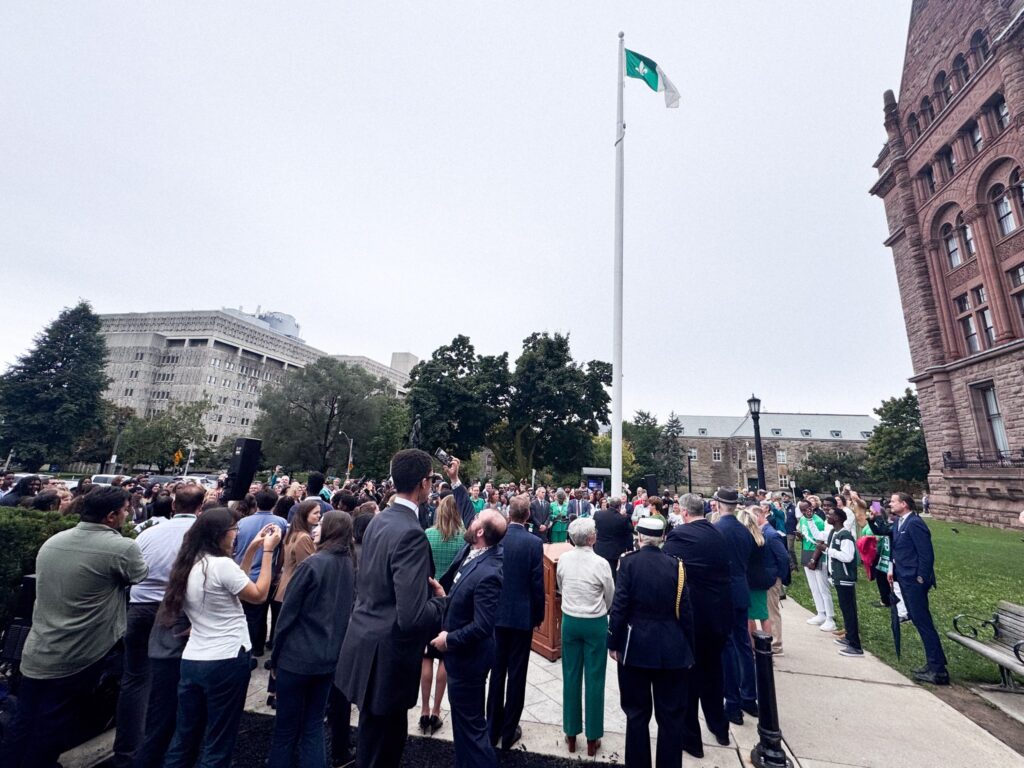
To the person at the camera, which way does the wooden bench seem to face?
facing the viewer and to the left of the viewer

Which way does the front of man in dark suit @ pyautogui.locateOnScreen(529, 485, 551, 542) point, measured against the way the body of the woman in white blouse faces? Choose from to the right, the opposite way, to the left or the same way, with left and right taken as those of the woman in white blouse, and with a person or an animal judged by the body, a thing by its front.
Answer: the opposite way

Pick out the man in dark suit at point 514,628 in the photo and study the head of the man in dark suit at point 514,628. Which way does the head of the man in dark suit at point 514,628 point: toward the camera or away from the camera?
away from the camera

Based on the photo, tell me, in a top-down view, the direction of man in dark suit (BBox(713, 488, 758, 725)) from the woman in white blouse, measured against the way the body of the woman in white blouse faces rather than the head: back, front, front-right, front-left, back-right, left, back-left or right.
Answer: front-right

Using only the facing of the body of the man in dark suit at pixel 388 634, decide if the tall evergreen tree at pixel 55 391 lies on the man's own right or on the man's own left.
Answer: on the man's own left

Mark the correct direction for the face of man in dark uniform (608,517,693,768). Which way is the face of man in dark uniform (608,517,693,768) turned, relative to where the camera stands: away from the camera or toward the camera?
away from the camera

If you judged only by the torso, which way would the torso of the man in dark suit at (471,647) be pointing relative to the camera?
to the viewer's left

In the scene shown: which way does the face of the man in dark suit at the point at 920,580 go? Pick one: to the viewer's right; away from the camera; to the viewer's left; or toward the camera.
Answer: to the viewer's left

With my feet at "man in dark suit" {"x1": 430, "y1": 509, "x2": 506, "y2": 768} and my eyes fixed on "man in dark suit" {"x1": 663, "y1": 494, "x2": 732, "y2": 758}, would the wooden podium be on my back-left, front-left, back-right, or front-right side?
front-left

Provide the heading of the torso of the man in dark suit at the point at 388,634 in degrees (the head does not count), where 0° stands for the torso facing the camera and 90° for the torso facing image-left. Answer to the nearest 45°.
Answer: approximately 225°

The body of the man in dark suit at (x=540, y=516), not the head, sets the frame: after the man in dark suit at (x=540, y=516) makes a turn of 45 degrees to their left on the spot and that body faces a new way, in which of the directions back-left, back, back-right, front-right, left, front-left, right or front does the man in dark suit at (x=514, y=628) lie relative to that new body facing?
front-right

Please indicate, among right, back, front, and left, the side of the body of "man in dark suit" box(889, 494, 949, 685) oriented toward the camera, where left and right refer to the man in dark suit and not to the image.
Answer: left

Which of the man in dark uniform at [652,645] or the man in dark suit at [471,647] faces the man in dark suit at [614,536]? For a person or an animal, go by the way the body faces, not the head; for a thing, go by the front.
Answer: the man in dark uniform at [652,645]

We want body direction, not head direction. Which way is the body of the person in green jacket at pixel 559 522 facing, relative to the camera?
toward the camera

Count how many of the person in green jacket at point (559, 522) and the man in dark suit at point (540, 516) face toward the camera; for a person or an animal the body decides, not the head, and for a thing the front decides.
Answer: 2

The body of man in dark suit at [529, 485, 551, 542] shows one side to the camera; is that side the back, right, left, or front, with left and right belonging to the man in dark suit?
front

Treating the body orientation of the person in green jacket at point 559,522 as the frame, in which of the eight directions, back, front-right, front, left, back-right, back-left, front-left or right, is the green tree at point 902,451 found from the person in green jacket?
back-left
